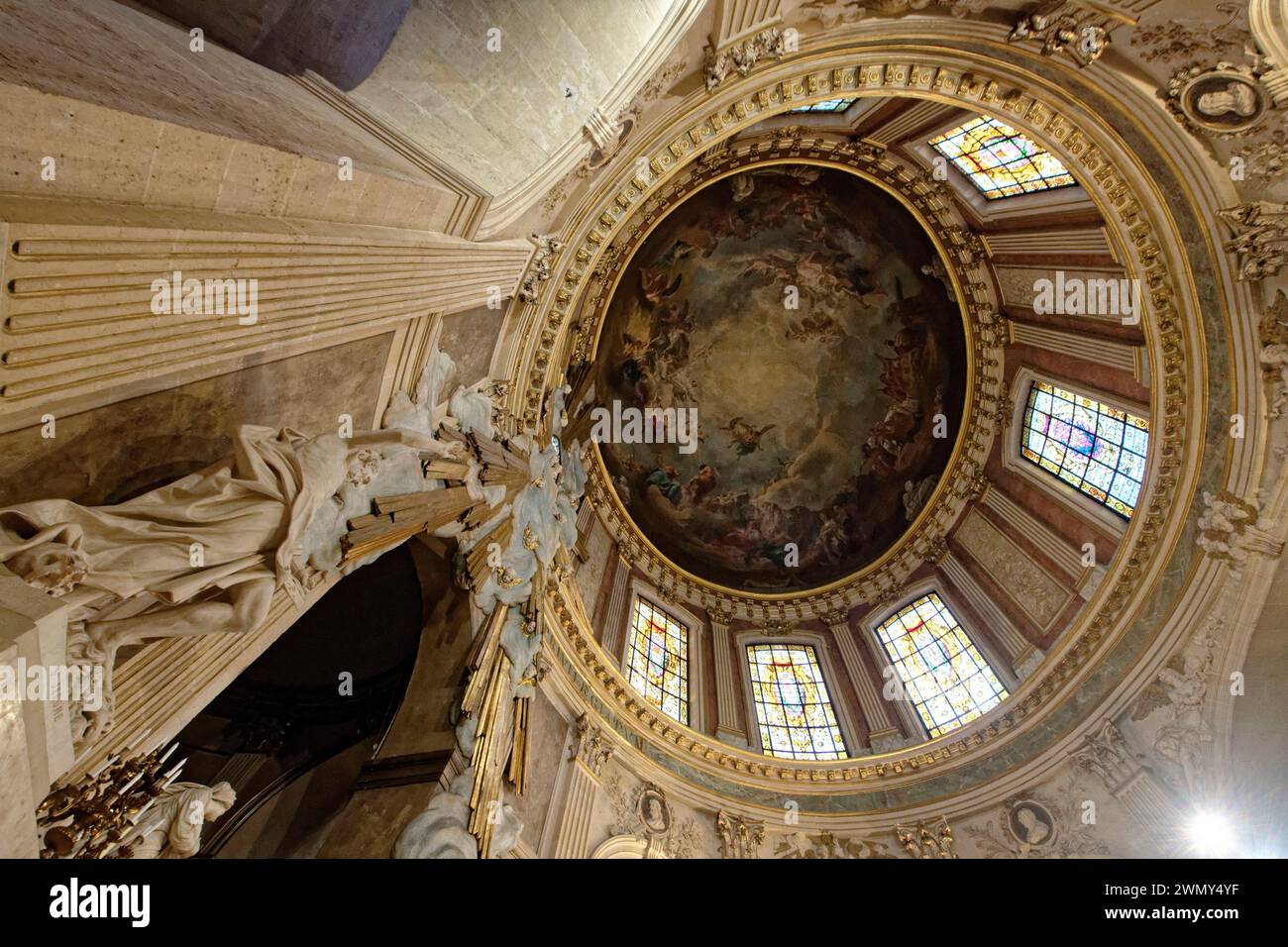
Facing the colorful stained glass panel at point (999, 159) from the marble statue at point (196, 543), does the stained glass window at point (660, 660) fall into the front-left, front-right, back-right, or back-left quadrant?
front-left

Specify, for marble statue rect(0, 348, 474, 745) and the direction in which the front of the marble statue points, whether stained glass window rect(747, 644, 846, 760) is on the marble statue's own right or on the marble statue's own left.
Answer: on the marble statue's own left

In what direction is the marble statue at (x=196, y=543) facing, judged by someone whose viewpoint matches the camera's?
facing the viewer

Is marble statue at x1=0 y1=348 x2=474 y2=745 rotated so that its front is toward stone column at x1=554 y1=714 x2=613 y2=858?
no

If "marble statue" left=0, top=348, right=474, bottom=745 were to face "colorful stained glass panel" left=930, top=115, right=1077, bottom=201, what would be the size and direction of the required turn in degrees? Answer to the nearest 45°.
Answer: approximately 90° to its left
